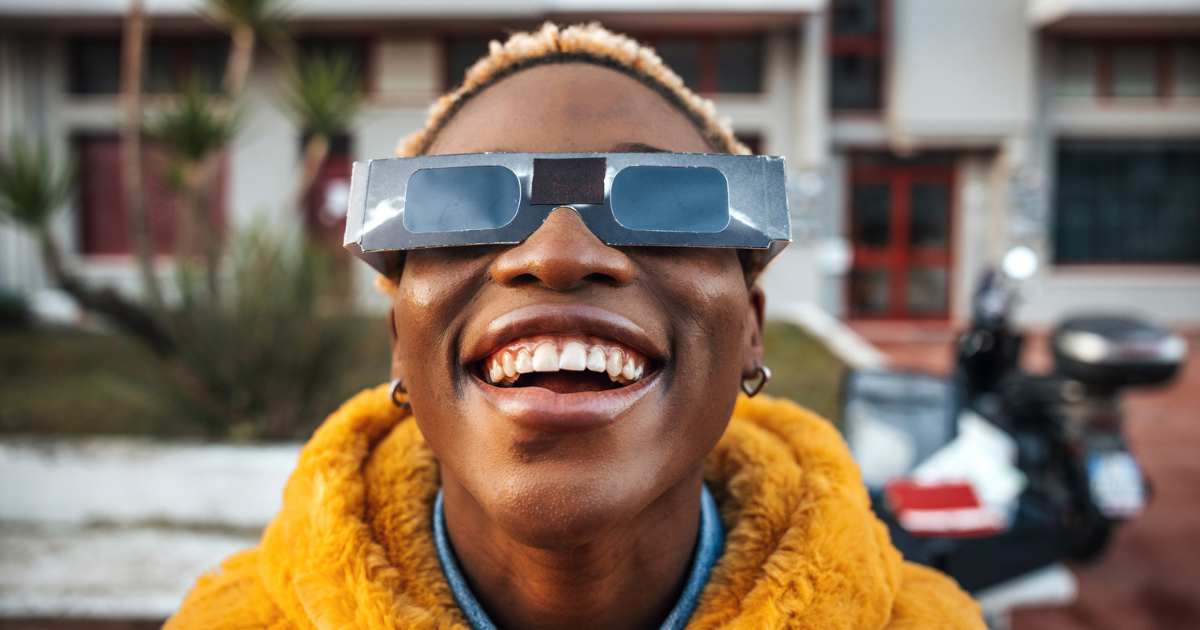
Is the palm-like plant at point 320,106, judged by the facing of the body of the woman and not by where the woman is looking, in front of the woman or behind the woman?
behind

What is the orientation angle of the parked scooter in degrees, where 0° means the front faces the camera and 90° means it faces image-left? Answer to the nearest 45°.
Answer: approximately 135°

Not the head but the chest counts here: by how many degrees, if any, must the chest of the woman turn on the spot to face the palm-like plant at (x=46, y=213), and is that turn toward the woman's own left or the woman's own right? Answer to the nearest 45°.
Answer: approximately 135° to the woman's own right

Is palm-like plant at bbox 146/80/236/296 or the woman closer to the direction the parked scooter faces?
the palm-like plant

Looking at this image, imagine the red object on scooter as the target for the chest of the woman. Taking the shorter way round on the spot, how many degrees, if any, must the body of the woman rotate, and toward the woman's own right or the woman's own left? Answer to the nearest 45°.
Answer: approximately 135° to the woman's own left

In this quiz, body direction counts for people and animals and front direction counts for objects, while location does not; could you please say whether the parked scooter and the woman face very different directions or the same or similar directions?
very different directions

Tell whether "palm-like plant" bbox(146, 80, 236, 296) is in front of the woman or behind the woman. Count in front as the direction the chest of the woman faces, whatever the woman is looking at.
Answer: behind

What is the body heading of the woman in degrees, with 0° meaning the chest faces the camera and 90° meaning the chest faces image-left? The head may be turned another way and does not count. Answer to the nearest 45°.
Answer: approximately 0°
